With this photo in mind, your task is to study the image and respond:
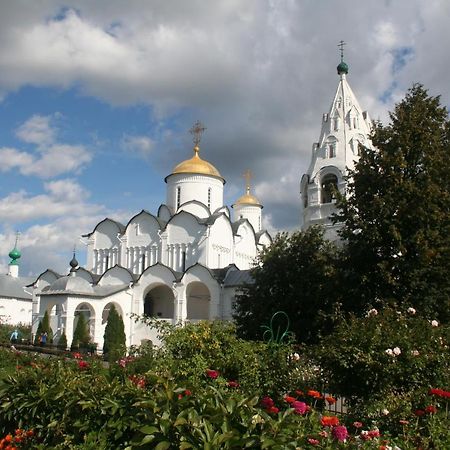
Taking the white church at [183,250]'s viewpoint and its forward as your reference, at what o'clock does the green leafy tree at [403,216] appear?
The green leafy tree is roughly at 10 o'clock from the white church.

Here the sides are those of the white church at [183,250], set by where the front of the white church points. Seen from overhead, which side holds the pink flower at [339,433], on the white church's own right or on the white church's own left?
on the white church's own left

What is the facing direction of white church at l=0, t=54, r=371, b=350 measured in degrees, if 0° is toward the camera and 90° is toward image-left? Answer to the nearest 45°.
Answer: approximately 45°

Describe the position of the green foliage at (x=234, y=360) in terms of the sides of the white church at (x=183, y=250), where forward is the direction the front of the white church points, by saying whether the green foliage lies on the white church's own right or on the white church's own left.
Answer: on the white church's own left

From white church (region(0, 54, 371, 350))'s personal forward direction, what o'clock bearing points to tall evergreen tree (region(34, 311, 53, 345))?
The tall evergreen tree is roughly at 1 o'clock from the white church.

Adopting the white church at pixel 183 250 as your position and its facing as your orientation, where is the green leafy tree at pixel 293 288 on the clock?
The green leafy tree is roughly at 10 o'clock from the white church.
